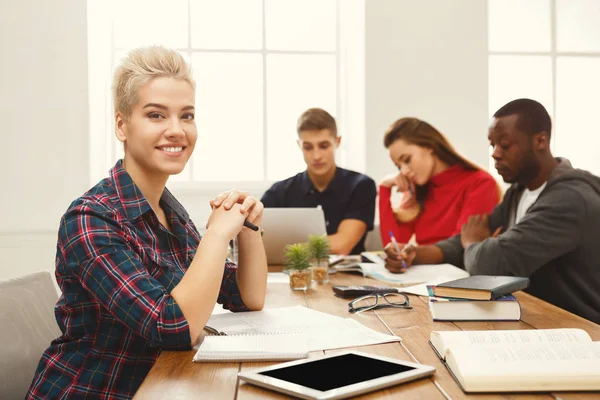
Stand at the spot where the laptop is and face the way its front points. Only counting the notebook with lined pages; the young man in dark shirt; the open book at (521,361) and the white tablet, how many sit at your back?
3

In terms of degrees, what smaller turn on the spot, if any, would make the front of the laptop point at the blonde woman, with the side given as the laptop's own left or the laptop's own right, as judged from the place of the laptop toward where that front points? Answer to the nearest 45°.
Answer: approximately 180°

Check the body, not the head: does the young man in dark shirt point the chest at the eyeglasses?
yes

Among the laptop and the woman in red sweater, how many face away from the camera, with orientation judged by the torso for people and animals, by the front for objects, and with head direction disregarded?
1

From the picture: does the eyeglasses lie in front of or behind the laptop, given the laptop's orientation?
behind

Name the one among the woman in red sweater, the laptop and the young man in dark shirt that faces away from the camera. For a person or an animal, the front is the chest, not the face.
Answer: the laptop

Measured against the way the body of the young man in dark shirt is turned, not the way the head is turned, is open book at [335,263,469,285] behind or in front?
in front

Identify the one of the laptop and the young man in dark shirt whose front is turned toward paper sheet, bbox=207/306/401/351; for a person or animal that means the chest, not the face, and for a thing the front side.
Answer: the young man in dark shirt

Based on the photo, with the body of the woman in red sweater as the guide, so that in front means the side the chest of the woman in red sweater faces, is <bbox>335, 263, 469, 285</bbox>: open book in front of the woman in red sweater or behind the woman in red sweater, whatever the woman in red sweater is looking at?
in front

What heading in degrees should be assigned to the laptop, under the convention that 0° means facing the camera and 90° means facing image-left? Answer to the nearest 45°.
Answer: approximately 180°

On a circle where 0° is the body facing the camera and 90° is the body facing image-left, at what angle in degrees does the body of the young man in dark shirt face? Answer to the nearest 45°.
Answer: approximately 0°

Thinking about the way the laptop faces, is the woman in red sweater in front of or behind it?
in front

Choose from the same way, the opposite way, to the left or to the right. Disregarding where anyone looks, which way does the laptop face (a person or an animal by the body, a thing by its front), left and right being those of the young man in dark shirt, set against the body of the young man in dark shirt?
the opposite way
